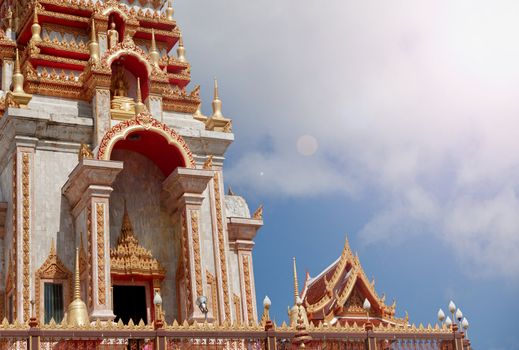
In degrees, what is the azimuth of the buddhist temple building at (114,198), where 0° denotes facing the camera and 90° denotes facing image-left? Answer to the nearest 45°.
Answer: approximately 315°
